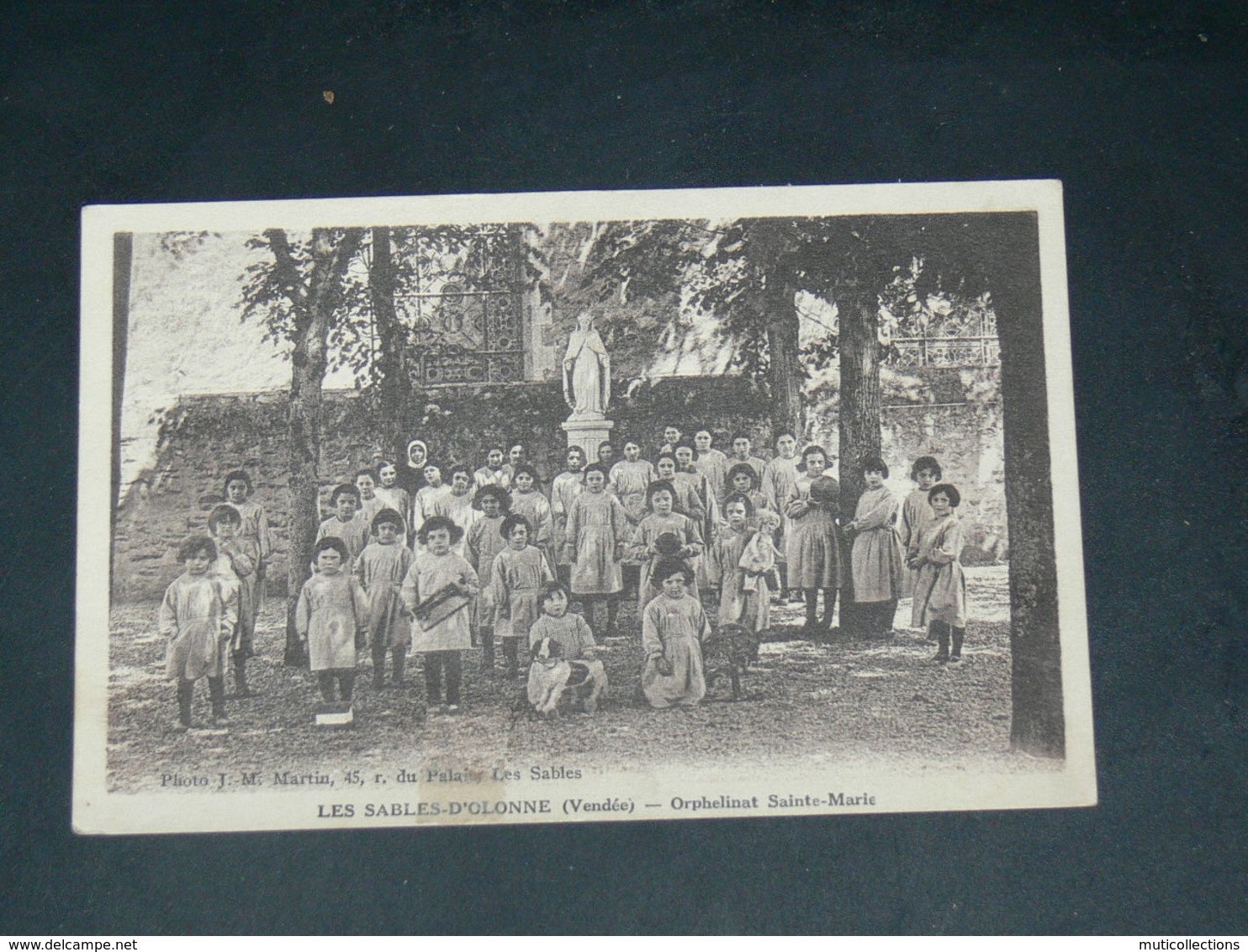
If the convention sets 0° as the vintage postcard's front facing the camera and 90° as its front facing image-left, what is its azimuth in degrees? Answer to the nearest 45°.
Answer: approximately 0°
